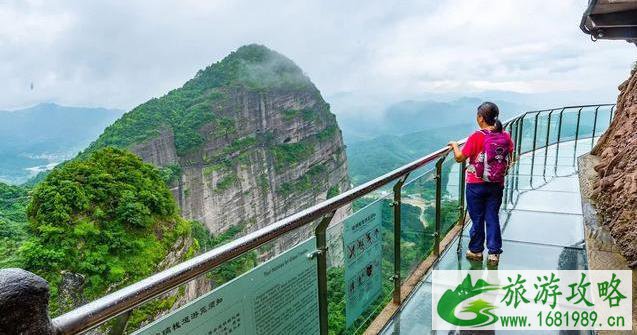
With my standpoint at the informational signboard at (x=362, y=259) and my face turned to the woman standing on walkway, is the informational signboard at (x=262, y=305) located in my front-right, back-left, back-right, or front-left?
back-right

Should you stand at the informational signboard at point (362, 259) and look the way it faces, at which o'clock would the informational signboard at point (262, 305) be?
the informational signboard at point (262, 305) is roughly at 2 o'clock from the informational signboard at point (362, 259).

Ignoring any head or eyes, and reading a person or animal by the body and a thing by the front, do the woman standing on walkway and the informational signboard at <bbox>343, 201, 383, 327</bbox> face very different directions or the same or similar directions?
very different directions

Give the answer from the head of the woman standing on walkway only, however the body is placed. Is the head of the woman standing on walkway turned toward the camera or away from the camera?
away from the camera

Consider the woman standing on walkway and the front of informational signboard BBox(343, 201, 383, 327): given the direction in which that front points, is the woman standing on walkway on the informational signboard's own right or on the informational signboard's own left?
on the informational signboard's own left

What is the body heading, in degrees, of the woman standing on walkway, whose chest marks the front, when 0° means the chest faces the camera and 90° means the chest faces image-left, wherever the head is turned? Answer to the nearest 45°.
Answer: approximately 135°

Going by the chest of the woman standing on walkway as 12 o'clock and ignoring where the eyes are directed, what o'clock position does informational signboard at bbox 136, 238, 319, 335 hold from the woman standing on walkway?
The informational signboard is roughly at 8 o'clock from the woman standing on walkway.

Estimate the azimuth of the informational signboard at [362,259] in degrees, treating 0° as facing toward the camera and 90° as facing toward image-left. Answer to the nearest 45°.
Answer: approximately 315°
